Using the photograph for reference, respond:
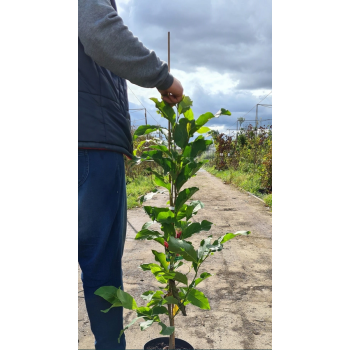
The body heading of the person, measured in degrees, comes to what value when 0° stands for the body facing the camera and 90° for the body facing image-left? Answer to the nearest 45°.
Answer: approximately 270°
